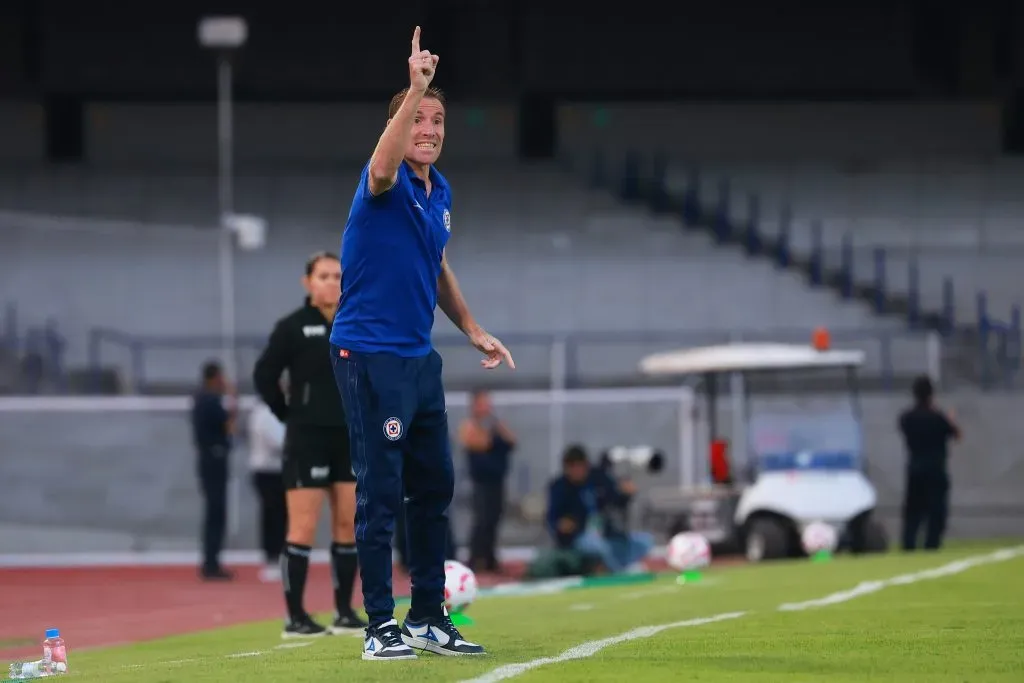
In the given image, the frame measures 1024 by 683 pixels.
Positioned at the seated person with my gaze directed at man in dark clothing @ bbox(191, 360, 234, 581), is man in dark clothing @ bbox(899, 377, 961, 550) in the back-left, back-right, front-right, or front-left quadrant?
back-right

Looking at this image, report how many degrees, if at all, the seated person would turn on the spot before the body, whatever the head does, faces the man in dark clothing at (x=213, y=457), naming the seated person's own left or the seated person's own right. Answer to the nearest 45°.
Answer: approximately 135° to the seated person's own right

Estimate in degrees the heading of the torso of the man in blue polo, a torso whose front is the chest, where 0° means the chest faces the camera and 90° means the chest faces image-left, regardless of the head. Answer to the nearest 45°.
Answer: approximately 315°

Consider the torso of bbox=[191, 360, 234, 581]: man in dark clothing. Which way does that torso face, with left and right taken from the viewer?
facing to the right of the viewer

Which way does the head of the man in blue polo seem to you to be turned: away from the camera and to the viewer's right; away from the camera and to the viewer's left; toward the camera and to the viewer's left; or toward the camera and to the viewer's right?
toward the camera and to the viewer's right

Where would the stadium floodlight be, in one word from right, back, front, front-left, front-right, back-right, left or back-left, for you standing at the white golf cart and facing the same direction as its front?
back

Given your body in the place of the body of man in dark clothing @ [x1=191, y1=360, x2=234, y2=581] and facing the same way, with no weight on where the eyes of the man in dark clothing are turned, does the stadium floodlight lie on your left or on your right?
on your left
